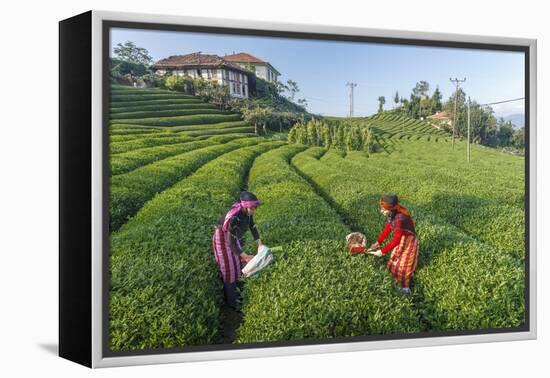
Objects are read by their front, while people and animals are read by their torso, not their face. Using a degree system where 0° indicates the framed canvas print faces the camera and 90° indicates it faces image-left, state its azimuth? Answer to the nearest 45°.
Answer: approximately 315°
